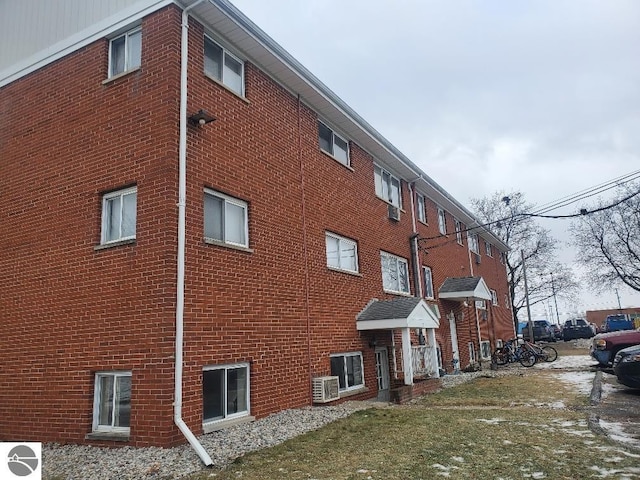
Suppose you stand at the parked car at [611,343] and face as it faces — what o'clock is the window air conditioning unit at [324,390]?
The window air conditioning unit is roughly at 10 o'clock from the parked car.

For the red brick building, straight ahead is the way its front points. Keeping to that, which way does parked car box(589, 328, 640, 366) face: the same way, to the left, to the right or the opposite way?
the opposite way

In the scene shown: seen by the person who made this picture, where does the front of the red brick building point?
facing the viewer and to the right of the viewer

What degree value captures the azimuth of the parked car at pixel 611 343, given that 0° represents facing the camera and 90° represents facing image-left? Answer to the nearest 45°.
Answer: approximately 90°

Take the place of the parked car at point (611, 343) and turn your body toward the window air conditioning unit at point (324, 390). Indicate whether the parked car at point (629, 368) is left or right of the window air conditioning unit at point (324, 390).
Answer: left

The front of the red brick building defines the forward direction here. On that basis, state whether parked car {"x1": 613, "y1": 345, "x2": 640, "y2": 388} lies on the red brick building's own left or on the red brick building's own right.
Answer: on the red brick building's own left

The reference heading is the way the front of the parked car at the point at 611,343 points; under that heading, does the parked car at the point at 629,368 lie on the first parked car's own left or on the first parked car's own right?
on the first parked car's own left

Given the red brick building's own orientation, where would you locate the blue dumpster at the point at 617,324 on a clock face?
The blue dumpster is roughly at 9 o'clock from the red brick building.

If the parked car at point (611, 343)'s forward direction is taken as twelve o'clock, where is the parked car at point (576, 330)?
the parked car at point (576, 330) is roughly at 3 o'clock from the parked car at point (611, 343).

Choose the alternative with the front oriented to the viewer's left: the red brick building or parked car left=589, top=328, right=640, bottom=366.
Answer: the parked car

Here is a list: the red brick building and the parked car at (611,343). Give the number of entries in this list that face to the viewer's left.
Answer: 1

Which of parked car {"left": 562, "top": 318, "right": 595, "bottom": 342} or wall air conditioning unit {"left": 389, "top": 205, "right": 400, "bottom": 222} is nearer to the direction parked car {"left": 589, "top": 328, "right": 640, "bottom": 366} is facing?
the wall air conditioning unit
